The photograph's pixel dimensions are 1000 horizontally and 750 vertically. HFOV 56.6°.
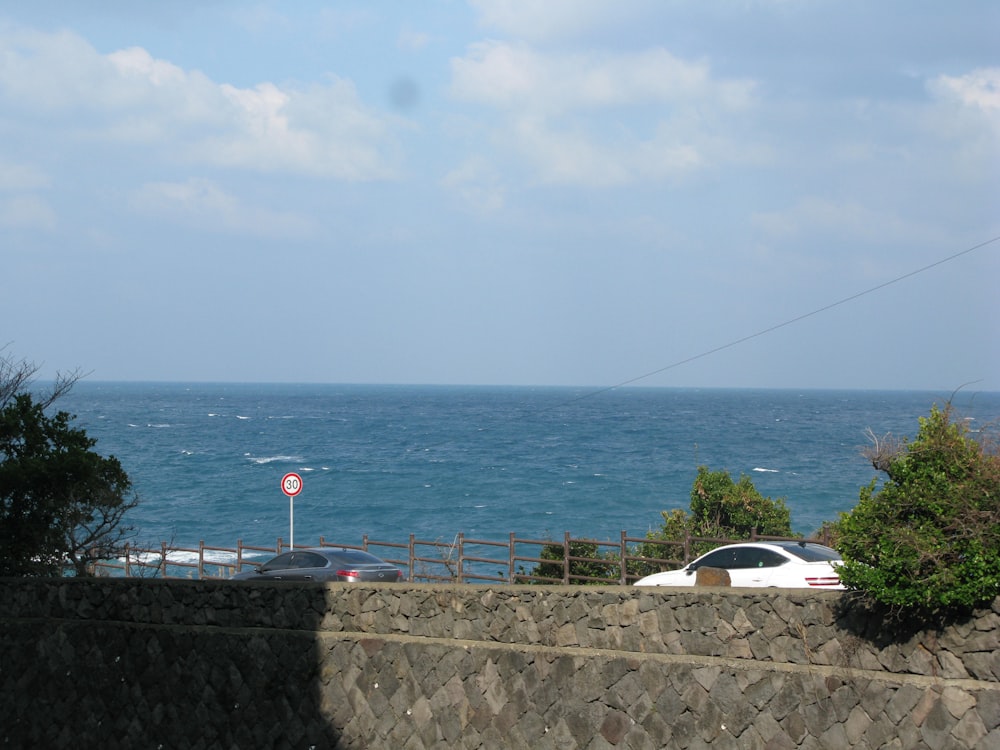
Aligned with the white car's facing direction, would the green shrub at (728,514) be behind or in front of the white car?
in front

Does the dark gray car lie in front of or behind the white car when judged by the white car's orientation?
in front

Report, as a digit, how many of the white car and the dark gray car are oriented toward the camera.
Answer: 0

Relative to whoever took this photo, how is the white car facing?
facing away from the viewer and to the left of the viewer

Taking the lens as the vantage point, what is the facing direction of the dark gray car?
facing away from the viewer and to the left of the viewer

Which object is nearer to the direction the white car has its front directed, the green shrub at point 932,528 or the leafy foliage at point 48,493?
the leafy foliage

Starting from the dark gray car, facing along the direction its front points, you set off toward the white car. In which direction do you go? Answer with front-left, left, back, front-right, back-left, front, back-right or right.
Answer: back

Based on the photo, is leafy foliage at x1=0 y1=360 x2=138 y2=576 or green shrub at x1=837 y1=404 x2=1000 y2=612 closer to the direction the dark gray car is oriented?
the leafy foliage

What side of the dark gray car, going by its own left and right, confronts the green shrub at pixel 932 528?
back

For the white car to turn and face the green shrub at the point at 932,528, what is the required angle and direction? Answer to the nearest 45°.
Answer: approximately 135° to its left
